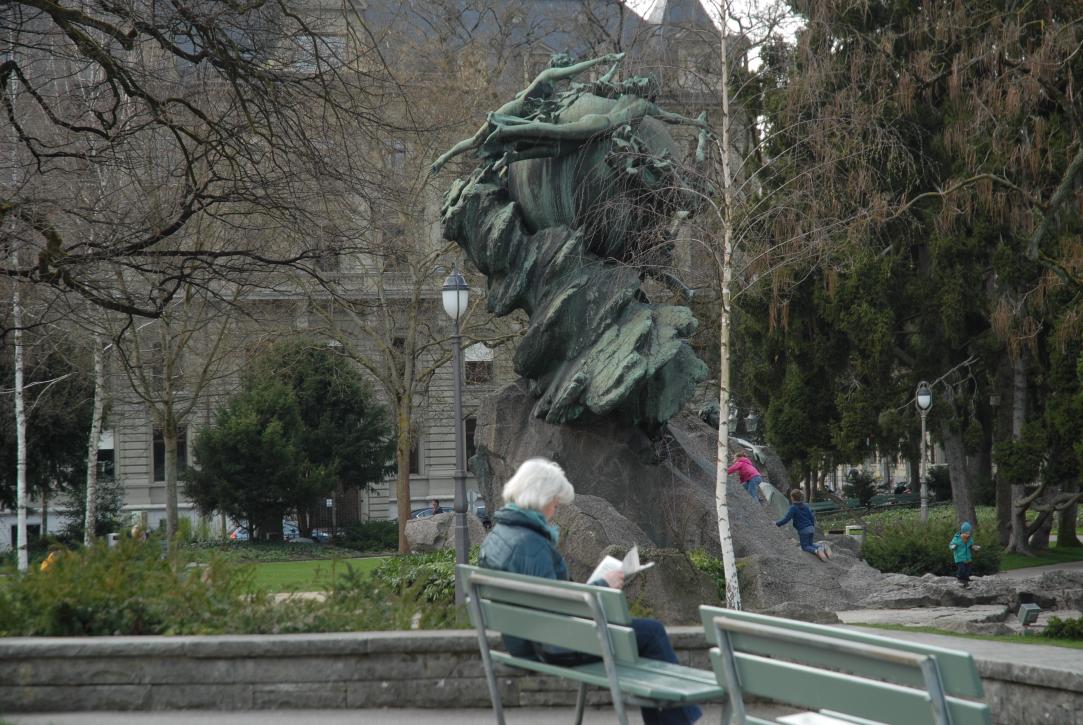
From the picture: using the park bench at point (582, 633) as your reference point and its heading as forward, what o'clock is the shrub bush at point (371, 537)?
The shrub bush is roughly at 10 o'clock from the park bench.

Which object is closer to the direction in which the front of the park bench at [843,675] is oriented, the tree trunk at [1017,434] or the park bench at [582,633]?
the tree trunk

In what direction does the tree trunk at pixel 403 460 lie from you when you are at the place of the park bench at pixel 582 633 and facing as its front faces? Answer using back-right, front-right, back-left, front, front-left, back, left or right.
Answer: front-left

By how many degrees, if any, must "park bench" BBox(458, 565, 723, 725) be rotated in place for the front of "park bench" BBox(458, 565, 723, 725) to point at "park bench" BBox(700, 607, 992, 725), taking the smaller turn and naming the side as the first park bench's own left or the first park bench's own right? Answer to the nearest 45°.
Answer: approximately 90° to the first park bench's own right

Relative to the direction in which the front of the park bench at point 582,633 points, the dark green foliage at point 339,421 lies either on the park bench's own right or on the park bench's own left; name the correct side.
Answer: on the park bench's own left

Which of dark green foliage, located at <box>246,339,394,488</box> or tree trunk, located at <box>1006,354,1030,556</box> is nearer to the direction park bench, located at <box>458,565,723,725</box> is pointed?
the tree trunk

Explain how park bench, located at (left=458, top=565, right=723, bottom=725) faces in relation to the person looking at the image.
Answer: facing away from the viewer and to the right of the viewer

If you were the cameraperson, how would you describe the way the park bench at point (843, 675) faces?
facing away from the viewer and to the right of the viewer

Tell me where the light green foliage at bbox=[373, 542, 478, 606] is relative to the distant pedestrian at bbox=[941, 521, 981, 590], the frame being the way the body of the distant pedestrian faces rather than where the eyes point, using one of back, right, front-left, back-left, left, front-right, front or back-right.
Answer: front-right
